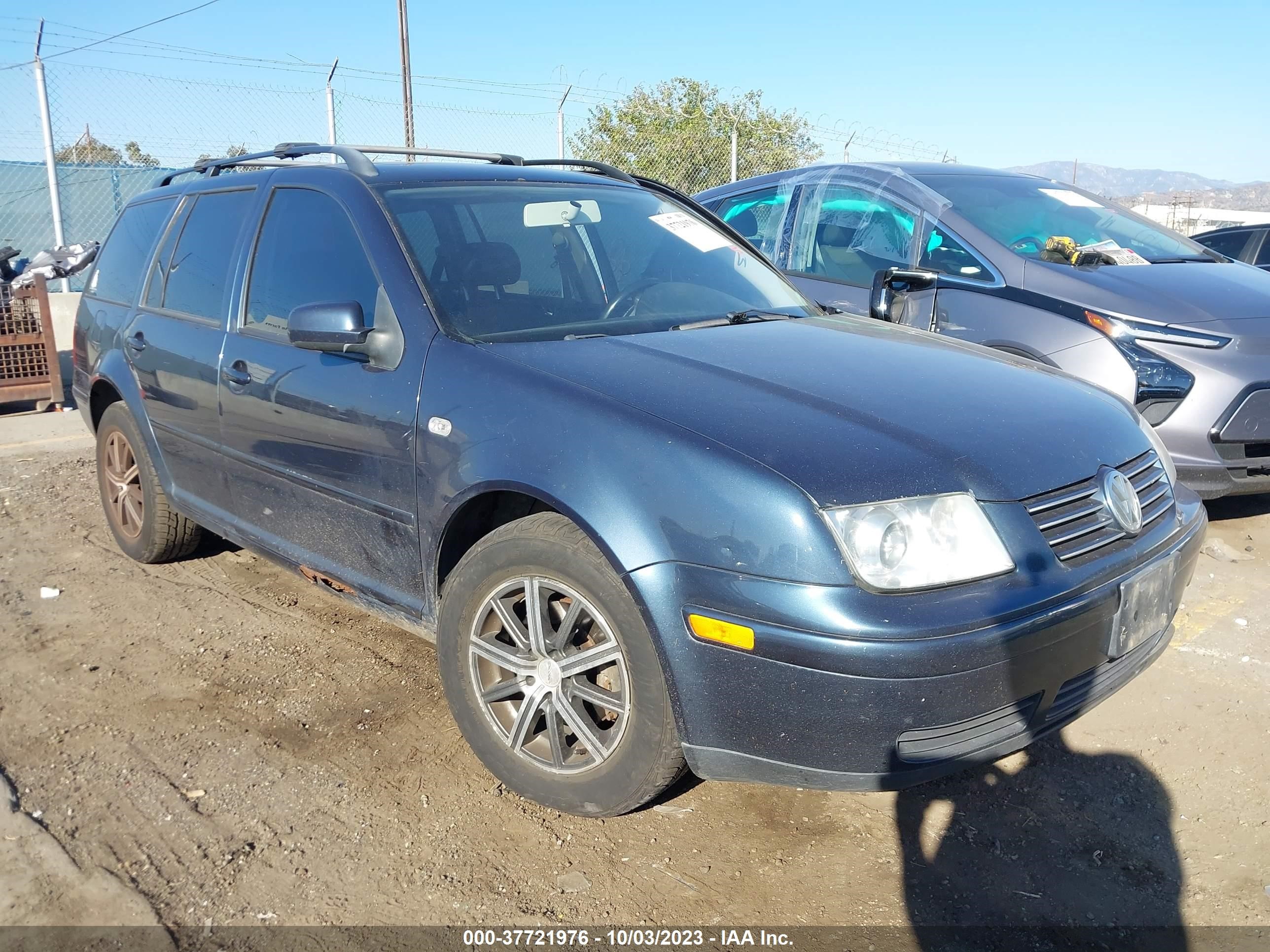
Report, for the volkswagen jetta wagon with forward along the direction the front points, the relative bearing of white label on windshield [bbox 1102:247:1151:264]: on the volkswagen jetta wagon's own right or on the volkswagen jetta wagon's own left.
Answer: on the volkswagen jetta wagon's own left

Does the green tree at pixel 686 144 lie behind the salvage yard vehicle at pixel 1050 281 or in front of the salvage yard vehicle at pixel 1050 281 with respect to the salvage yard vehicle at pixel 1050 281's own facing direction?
behind

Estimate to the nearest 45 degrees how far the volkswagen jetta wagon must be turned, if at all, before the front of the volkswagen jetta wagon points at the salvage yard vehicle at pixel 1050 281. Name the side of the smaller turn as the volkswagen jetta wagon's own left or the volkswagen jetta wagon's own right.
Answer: approximately 90° to the volkswagen jetta wagon's own left

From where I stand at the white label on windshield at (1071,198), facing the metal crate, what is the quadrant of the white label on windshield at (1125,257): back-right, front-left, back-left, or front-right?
back-left

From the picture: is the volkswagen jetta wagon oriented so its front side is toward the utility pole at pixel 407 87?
no

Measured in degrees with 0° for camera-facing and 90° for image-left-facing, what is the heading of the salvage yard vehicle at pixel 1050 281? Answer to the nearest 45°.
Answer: approximately 315°

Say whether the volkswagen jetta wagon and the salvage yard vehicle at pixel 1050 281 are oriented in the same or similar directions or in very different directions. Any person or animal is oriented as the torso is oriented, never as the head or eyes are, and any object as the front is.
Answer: same or similar directions

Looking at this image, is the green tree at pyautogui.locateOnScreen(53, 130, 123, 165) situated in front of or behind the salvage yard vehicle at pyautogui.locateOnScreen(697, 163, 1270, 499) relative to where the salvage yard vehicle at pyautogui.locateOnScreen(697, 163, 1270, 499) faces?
behind

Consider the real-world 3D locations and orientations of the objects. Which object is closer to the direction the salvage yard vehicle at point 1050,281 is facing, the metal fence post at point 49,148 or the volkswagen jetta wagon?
the volkswagen jetta wagon

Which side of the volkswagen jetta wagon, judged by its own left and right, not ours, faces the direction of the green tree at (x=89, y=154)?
back

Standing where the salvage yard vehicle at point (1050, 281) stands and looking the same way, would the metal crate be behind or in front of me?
behind

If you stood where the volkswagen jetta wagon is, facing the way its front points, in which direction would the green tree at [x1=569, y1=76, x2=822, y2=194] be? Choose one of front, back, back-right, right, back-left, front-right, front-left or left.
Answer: back-left

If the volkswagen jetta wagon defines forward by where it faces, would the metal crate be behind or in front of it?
behind

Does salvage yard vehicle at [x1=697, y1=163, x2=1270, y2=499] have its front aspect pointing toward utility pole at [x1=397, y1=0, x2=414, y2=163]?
no

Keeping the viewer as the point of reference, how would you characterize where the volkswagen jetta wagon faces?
facing the viewer and to the right of the viewer

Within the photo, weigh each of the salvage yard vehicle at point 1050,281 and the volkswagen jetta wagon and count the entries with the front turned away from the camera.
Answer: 0

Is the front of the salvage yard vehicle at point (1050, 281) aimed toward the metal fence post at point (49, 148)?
no
